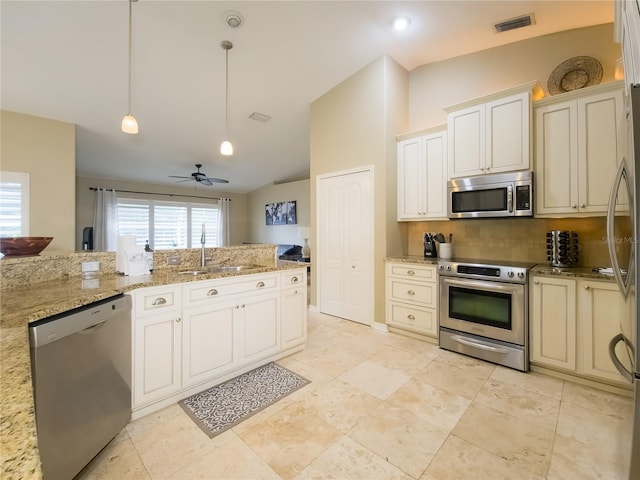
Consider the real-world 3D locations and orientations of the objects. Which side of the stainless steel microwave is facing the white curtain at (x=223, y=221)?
right

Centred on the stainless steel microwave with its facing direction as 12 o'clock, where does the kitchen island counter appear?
The kitchen island counter is roughly at 1 o'clock from the stainless steel microwave.

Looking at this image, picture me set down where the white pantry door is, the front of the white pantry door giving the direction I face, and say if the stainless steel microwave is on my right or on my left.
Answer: on my left

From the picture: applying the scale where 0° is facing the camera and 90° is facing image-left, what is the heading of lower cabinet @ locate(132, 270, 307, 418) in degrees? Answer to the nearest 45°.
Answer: approximately 315°

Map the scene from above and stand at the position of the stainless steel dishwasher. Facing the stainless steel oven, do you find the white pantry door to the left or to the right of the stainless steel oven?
left

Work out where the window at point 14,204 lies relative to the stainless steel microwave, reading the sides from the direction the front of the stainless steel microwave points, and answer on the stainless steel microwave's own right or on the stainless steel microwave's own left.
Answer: on the stainless steel microwave's own right
